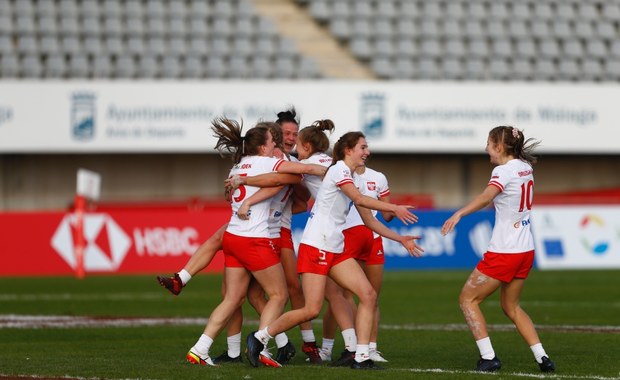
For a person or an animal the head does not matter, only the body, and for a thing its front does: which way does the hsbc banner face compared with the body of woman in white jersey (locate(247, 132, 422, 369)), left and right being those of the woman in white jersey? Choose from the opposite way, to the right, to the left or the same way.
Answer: to the right

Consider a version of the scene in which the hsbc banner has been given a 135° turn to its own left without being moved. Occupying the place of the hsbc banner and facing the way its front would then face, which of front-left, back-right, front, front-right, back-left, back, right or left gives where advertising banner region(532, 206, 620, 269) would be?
front-right

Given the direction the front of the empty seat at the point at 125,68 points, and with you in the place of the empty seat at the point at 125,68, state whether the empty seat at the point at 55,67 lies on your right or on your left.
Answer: on your right

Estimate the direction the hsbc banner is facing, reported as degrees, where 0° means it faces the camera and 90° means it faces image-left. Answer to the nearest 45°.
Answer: approximately 0°

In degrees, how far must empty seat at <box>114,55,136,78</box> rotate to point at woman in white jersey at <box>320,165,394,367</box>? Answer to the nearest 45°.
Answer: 0° — it already faces them

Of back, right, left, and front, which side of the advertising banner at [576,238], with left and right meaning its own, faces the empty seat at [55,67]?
right

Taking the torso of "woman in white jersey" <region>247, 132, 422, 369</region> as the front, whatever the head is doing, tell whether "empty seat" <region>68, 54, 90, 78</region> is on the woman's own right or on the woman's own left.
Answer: on the woman's own left

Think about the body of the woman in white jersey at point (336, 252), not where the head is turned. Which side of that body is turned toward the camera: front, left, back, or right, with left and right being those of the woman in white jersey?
right

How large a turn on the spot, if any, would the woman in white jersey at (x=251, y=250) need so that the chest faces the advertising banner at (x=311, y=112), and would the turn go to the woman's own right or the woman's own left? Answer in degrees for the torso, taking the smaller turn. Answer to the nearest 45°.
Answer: approximately 45° to the woman's own left

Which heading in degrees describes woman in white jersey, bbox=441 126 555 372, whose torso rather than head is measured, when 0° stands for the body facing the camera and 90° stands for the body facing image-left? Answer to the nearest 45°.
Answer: approximately 135°

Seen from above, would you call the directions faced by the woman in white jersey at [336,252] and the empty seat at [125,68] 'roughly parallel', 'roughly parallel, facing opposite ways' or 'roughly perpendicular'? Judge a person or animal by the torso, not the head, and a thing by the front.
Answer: roughly perpendicular

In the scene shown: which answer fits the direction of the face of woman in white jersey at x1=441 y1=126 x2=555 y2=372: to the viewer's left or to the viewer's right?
to the viewer's left
